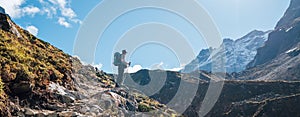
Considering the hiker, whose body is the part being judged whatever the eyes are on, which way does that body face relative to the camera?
to the viewer's right
